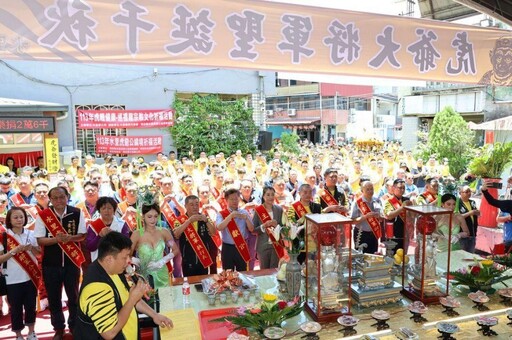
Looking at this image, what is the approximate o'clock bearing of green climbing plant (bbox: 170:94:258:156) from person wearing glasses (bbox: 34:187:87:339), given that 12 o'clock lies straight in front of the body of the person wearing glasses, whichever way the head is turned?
The green climbing plant is roughly at 7 o'clock from the person wearing glasses.

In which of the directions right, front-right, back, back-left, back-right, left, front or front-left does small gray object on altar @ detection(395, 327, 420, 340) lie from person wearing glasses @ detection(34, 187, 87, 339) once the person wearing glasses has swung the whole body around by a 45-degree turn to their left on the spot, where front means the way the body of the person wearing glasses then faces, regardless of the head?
front

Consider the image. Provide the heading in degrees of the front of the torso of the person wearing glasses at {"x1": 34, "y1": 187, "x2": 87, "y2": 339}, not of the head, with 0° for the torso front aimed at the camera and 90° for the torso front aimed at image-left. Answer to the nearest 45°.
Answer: approximately 0°

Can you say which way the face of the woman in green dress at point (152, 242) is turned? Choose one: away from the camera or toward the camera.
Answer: toward the camera

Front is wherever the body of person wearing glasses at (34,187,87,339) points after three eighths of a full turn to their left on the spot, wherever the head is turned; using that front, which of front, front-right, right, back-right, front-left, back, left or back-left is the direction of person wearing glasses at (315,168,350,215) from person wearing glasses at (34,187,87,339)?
front-right

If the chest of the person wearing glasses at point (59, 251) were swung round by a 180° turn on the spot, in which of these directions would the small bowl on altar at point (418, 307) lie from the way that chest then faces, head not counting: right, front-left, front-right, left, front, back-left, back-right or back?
back-right

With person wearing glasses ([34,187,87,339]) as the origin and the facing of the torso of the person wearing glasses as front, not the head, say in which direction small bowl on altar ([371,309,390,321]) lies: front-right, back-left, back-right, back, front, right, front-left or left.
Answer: front-left

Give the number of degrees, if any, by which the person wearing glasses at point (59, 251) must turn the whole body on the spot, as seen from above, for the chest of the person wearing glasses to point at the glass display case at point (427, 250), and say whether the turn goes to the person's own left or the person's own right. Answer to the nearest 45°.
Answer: approximately 45° to the person's own left

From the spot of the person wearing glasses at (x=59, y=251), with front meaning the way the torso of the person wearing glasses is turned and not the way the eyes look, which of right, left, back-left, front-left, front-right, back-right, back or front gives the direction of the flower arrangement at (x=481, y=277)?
front-left

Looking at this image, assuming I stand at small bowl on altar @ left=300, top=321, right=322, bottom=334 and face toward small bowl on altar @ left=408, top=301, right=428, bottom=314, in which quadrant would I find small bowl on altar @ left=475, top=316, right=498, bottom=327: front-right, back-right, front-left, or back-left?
front-right

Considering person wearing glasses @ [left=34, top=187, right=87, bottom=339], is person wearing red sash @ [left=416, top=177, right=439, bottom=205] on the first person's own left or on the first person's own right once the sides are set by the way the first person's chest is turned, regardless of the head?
on the first person's own left

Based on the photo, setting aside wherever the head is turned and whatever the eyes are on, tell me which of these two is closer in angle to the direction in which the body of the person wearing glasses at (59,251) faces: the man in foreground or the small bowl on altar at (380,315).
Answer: the man in foreground

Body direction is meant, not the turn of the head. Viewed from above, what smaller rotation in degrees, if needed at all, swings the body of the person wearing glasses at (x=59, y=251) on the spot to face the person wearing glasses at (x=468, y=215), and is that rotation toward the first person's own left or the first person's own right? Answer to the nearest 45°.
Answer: approximately 90° to the first person's own left

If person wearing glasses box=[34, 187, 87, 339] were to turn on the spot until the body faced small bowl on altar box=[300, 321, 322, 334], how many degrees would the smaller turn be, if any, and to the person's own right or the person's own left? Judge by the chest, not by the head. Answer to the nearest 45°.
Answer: approximately 45° to the person's own left

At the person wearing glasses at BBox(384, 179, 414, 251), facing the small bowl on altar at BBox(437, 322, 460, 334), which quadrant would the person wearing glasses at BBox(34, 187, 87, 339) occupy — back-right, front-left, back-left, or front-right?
front-right

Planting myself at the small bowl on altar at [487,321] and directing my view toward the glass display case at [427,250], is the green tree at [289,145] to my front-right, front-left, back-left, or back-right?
front-right

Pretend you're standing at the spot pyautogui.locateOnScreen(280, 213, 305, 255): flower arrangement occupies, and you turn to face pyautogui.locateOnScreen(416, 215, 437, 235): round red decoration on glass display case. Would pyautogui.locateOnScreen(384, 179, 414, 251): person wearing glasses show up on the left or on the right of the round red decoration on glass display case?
left
